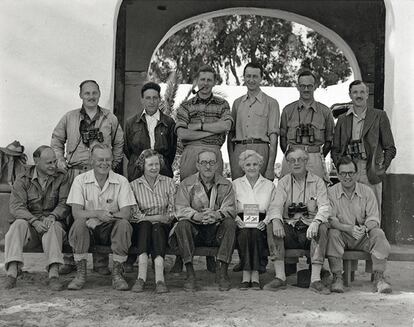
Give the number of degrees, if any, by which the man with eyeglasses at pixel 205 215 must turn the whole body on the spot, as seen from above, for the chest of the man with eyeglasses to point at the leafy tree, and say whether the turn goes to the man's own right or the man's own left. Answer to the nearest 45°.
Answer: approximately 180°

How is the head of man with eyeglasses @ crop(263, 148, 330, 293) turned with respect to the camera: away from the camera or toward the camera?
toward the camera

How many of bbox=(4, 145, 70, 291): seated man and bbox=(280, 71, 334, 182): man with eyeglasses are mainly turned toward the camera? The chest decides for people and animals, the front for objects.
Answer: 2

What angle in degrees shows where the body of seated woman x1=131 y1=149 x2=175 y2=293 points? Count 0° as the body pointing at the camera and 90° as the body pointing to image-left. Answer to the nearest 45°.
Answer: approximately 0°

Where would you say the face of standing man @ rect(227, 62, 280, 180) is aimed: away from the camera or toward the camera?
toward the camera

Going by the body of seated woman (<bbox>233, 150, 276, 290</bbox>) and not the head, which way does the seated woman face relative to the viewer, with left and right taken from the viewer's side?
facing the viewer

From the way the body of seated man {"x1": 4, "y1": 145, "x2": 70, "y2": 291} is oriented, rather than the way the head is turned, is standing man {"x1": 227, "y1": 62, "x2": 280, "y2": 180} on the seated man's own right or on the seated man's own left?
on the seated man's own left

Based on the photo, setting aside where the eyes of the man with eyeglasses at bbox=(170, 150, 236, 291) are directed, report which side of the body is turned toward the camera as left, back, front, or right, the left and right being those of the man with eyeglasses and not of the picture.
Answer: front
